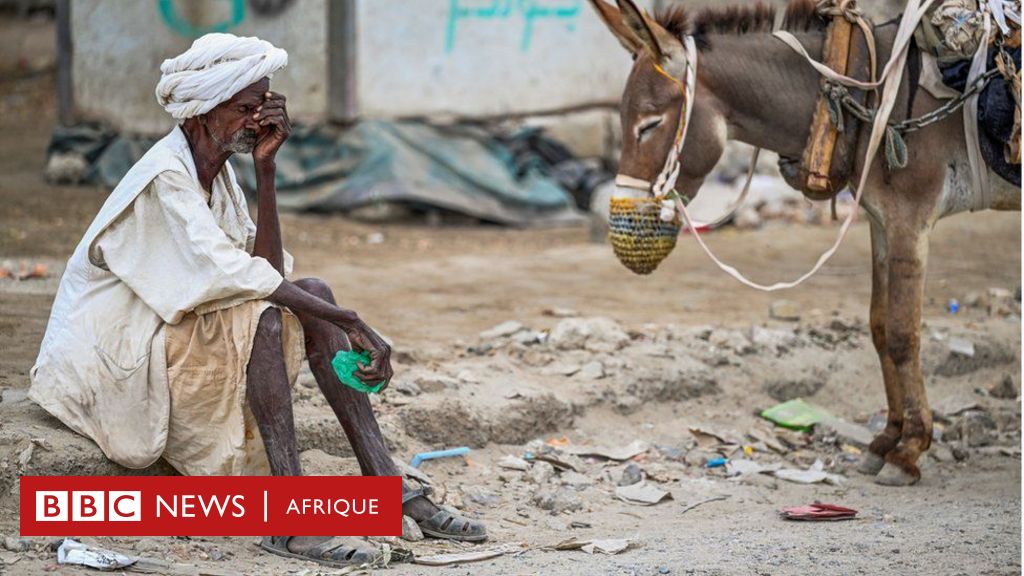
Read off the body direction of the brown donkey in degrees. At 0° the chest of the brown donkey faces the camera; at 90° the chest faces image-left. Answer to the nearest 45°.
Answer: approximately 90°

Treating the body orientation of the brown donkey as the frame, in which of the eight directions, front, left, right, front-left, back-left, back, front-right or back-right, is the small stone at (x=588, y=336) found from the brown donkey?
front-right

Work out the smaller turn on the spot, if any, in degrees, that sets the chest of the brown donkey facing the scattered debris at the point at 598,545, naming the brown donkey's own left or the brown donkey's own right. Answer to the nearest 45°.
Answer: approximately 90° to the brown donkey's own left

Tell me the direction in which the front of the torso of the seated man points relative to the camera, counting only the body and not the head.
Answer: to the viewer's right

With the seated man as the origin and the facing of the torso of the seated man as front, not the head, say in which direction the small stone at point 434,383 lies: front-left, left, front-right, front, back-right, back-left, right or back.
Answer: front-left

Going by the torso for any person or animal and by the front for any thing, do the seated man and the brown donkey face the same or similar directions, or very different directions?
very different directions

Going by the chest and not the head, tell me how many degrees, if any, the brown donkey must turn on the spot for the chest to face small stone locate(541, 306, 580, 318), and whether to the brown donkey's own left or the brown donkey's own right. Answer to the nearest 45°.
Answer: approximately 45° to the brown donkey's own right

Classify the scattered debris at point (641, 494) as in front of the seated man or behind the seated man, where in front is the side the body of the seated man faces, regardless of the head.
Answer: in front

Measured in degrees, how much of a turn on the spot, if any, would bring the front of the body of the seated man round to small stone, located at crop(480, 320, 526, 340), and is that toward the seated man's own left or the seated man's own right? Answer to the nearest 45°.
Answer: approximately 45° to the seated man's own left

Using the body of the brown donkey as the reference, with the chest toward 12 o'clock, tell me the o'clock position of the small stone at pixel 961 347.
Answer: The small stone is roughly at 4 o'clock from the brown donkey.

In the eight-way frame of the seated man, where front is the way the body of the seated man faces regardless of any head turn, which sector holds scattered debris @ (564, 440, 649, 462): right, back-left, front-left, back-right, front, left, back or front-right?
front-left

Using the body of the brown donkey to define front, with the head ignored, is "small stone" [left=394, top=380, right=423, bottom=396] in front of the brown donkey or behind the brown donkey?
in front

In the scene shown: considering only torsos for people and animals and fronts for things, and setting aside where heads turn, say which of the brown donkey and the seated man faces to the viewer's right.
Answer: the seated man

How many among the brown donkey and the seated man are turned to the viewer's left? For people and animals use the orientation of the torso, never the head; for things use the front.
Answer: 1
